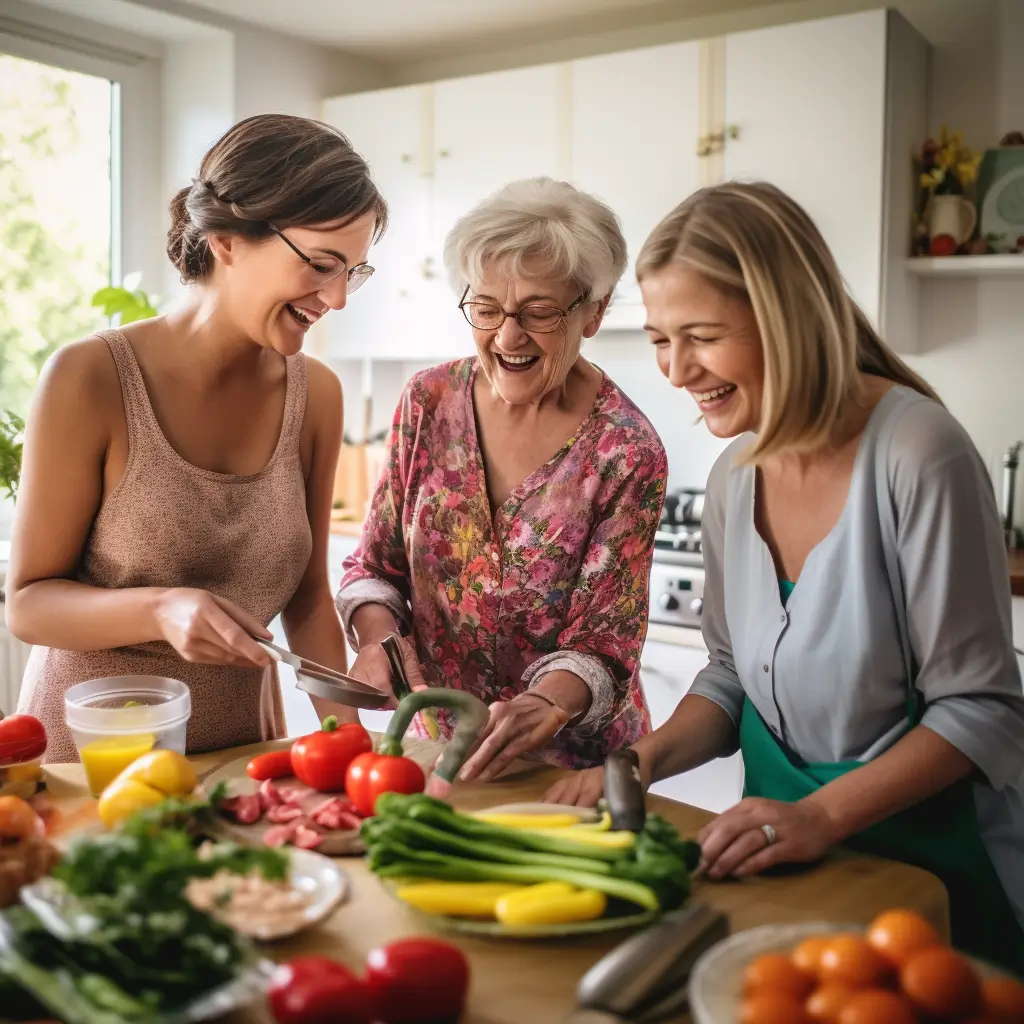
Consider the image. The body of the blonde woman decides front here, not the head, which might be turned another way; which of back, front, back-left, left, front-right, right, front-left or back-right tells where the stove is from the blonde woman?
back-right

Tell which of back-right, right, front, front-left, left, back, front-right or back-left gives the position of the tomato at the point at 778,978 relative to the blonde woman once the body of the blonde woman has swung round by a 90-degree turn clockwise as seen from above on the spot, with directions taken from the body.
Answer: back-left

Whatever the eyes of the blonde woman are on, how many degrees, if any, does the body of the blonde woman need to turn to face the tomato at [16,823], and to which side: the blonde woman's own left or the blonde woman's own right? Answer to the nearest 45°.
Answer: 0° — they already face it

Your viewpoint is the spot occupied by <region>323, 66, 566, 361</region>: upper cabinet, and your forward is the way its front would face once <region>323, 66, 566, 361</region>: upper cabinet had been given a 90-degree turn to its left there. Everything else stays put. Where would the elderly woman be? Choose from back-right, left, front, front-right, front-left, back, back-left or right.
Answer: front-right

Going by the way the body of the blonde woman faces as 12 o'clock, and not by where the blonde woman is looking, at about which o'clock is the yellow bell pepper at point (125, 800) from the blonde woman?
The yellow bell pepper is roughly at 1 o'clock from the blonde woman.

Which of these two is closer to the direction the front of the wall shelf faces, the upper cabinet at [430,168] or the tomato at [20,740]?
the tomato

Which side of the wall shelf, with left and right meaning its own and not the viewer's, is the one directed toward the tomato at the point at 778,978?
front

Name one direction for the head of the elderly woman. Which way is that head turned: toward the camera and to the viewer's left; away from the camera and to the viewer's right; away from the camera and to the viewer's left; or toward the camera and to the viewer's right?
toward the camera and to the viewer's left

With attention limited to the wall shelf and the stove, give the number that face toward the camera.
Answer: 2

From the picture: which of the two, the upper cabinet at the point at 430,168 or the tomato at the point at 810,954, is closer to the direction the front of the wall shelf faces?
the tomato
